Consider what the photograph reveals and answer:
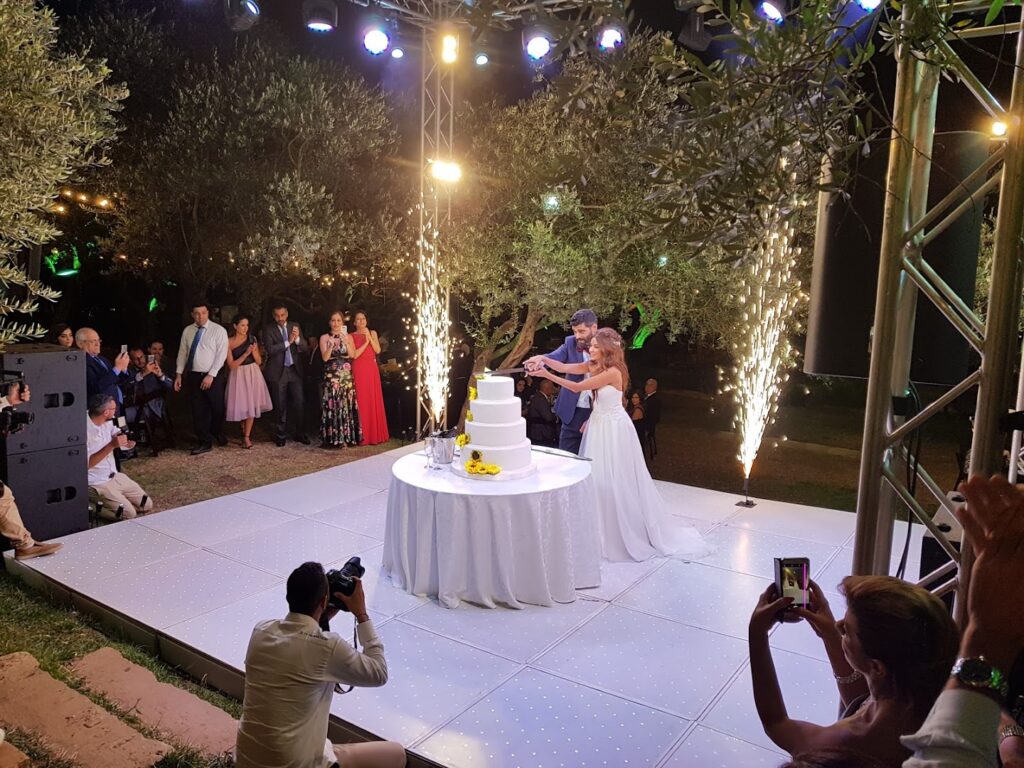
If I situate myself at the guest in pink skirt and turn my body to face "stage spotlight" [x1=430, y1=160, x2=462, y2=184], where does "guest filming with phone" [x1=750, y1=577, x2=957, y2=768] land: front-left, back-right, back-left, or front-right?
front-right

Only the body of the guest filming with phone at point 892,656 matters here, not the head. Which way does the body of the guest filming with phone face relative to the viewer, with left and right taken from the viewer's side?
facing away from the viewer and to the left of the viewer

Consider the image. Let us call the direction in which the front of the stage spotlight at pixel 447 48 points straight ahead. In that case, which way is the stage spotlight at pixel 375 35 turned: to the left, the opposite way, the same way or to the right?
the same way

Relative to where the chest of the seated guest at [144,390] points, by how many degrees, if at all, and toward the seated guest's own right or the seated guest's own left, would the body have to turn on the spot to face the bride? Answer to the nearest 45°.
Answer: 0° — they already face them

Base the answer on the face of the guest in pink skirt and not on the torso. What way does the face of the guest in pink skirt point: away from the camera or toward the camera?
toward the camera

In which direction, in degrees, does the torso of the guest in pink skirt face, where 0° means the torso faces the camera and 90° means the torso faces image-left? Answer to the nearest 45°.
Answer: approximately 315°

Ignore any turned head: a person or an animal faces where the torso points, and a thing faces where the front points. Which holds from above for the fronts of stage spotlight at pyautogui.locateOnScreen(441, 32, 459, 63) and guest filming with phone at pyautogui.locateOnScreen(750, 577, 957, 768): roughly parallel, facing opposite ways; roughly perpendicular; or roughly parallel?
roughly parallel, facing opposite ways

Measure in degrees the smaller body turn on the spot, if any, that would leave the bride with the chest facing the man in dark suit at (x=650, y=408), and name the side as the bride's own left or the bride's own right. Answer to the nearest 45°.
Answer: approximately 90° to the bride's own right

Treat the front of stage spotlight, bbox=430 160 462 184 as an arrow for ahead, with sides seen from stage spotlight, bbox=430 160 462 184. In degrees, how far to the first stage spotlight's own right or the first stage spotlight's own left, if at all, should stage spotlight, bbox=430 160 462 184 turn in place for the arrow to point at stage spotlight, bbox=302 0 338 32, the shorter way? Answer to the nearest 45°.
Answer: approximately 45° to the first stage spotlight's own right

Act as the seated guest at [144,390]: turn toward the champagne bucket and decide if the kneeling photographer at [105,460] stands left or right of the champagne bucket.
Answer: right

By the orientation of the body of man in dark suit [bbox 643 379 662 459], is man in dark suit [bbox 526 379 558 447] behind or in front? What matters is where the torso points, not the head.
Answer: in front

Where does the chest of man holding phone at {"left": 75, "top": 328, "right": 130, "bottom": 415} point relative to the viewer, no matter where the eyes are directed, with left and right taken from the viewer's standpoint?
facing the viewer and to the right of the viewer

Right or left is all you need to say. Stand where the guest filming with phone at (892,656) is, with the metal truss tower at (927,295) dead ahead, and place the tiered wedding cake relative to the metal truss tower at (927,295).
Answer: left

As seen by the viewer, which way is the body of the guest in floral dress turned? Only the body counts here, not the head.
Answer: toward the camera

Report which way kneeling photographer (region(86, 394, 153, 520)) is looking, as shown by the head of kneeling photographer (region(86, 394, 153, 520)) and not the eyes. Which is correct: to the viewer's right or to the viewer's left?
to the viewer's right

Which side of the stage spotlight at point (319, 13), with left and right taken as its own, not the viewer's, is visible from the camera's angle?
front

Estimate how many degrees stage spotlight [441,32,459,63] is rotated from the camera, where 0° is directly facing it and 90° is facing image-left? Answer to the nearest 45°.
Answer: approximately 0°
